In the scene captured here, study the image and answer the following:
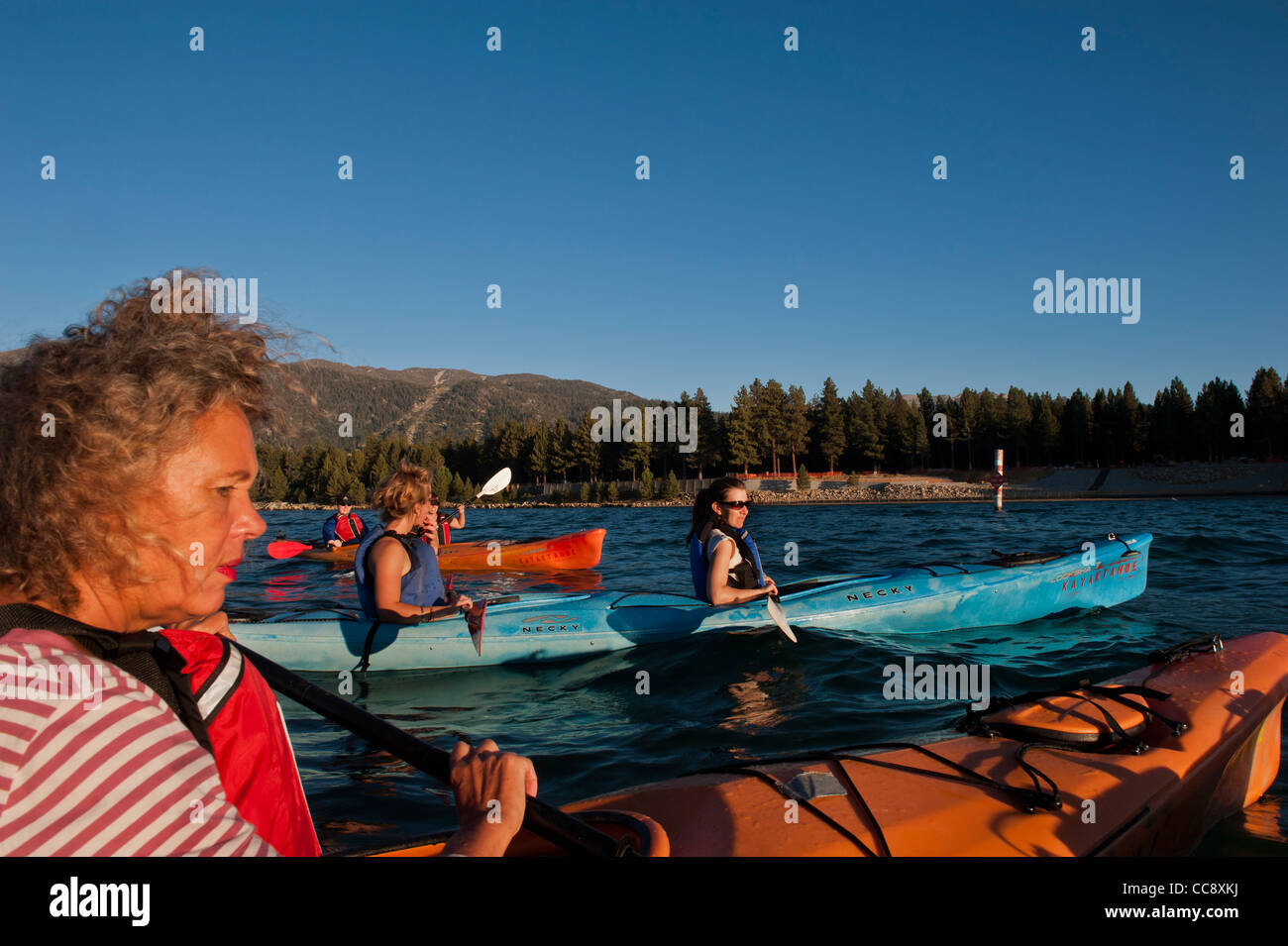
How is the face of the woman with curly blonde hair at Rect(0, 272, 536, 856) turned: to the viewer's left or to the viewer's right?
to the viewer's right

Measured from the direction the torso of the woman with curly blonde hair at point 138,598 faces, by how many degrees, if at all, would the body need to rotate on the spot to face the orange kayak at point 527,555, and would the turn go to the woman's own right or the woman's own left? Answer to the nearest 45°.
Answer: approximately 90° to the woman's own left

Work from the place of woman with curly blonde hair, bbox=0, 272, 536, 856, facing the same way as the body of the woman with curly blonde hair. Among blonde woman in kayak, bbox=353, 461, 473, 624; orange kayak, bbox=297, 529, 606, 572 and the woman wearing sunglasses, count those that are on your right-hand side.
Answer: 0

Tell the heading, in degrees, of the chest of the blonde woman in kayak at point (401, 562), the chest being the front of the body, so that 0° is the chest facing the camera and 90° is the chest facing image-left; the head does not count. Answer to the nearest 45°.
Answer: approximately 270°

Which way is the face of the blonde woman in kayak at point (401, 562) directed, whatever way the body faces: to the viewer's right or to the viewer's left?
to the viewer's right

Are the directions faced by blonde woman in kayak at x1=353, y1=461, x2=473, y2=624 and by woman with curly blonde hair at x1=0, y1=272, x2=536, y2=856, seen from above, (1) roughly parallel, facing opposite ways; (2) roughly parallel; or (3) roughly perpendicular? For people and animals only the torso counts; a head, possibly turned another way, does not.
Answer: roughly parallel

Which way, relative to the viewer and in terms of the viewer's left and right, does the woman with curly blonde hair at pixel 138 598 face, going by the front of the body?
facing to the right of the viewer
